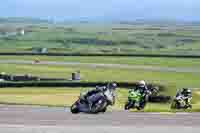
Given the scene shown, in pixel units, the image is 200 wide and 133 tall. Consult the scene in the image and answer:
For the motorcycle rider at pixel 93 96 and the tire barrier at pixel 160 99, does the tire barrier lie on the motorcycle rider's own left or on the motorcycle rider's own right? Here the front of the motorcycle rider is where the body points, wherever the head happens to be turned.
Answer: on the motorcycle rider's own left

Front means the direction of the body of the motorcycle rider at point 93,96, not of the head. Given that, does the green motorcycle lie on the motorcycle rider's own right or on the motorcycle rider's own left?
on the motorcycle rider's own left
